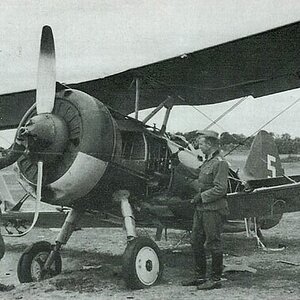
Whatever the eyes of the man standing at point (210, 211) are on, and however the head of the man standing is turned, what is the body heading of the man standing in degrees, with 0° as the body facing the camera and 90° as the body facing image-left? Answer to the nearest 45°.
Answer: approximately 90°

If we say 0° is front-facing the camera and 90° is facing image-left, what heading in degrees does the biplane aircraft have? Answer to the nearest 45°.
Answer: approximately 45°
